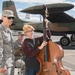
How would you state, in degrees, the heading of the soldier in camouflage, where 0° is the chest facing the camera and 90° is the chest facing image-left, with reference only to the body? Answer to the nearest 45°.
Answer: approximately 315°
